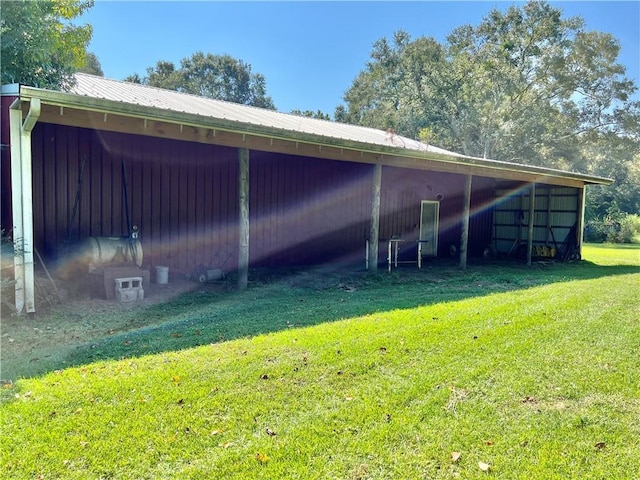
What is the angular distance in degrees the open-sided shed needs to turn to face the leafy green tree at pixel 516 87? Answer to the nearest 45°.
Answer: approximately 90° to its left

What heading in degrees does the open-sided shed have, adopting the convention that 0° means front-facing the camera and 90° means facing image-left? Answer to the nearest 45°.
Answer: approximately 315°

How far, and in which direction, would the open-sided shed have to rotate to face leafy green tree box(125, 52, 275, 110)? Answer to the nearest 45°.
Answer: approximately 135° to its left
